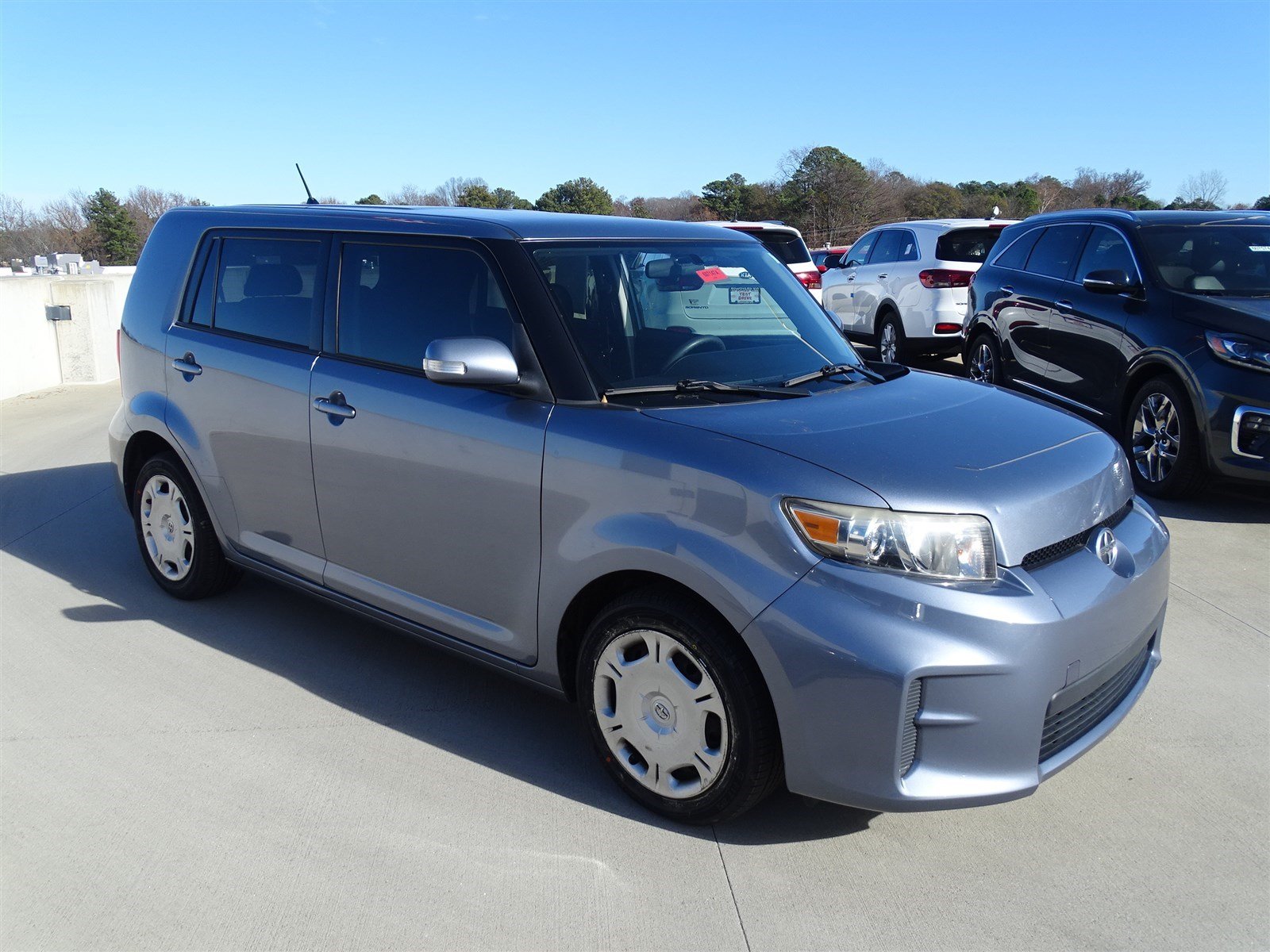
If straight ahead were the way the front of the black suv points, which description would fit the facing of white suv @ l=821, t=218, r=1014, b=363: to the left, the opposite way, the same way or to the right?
the opposite way

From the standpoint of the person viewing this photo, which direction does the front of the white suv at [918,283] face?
facing away from the viewer and to the left of the viewer

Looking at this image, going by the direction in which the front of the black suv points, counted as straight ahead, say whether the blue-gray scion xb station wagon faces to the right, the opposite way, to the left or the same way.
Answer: the same way

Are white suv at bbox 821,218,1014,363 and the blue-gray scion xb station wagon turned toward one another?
no

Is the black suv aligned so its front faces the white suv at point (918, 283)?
no

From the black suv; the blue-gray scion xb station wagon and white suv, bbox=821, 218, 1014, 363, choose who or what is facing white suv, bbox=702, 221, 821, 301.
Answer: white suv, bbox=821, 218, 1014, 363

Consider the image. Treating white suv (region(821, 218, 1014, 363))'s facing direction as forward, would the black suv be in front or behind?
behind

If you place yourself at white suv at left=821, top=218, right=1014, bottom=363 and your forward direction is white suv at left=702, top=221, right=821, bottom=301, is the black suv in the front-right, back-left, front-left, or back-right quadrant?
back-left

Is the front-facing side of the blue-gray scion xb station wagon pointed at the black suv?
no

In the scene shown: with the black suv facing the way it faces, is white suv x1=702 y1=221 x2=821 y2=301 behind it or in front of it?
behind

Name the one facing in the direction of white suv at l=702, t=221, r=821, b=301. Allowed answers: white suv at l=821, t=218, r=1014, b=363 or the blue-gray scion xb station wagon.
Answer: white suv at l=821, t=218, r=1014, b=363

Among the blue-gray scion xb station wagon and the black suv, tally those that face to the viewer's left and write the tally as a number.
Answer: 0

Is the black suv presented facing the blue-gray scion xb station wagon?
no

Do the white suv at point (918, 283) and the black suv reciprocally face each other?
no

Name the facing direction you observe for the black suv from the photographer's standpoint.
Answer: facing the viewer and to the right of the viewer

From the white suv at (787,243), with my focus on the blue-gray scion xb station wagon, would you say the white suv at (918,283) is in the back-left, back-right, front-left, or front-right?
front-left

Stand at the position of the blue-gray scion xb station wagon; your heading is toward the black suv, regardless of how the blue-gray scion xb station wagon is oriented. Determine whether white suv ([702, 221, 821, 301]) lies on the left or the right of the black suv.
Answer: left

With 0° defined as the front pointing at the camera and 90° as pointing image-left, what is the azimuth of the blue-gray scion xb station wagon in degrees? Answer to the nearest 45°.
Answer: approximately 315°

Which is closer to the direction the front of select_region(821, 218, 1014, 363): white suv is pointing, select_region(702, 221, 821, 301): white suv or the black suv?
the white suv

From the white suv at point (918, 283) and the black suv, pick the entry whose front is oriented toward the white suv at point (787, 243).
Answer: the white suv at point (918, 283)
